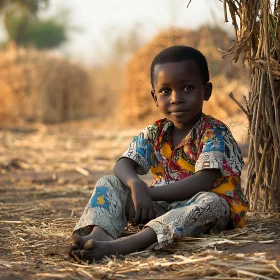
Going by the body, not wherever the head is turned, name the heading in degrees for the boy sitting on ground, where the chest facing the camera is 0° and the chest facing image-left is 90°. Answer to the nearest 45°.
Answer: approximately 45°

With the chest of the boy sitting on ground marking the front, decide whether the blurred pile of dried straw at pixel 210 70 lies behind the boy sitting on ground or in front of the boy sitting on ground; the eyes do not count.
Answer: behind
